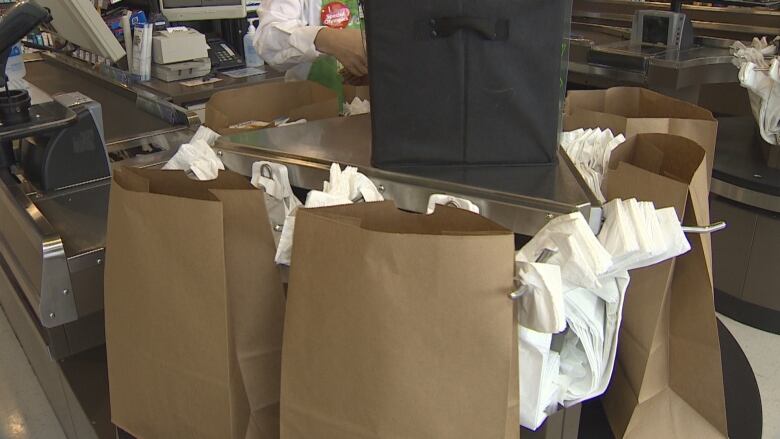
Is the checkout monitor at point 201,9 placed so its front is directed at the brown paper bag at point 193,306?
yes

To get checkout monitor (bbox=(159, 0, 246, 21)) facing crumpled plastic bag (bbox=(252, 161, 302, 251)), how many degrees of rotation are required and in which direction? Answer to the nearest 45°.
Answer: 0° — it already faces it

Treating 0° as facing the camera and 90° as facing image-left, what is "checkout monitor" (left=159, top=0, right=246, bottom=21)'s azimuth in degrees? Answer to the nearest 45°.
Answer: approximately 0°

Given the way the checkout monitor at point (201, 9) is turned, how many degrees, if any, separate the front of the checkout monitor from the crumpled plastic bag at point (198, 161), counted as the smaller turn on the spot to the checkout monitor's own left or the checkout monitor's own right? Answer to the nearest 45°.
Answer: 0° — it already faces it

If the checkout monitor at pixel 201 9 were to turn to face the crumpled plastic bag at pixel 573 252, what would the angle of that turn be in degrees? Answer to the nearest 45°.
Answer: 0° — it already faces it
